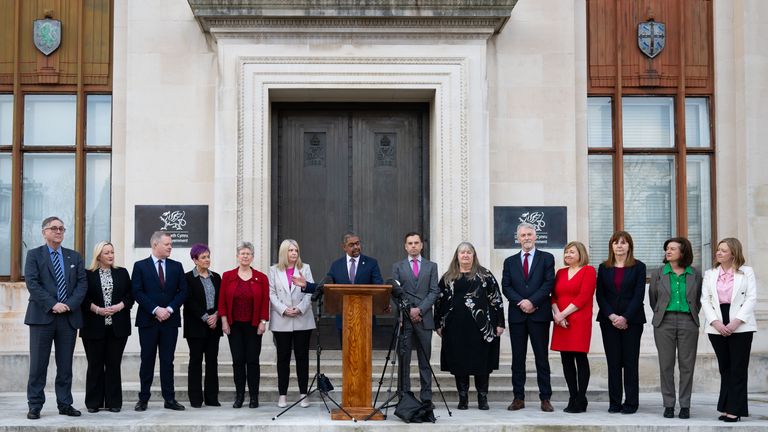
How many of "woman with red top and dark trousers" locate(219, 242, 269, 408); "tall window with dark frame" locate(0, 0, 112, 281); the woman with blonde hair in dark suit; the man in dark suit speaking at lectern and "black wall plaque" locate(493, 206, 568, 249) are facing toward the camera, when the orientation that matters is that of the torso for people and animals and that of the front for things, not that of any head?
5

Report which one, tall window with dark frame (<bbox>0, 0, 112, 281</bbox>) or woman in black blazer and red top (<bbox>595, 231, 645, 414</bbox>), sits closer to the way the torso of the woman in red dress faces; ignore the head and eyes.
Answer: the tall window with dark frame

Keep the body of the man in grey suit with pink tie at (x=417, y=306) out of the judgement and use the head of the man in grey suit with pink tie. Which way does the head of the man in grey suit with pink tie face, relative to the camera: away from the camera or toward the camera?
toward the camera

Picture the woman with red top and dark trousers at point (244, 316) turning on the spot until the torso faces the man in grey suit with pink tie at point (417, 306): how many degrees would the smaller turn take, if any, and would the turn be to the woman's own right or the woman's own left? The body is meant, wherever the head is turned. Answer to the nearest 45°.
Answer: approximately 90° to the woman's own left

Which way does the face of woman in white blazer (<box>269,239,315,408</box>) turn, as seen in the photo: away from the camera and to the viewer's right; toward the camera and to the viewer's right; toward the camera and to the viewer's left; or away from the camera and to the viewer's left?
toward the camera and to the viewer's right

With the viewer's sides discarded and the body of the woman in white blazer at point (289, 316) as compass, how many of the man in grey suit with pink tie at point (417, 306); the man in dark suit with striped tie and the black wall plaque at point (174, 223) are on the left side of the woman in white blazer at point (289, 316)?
1

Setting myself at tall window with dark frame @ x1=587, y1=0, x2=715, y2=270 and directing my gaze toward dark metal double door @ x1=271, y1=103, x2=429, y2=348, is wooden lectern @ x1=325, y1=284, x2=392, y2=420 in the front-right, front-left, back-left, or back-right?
front-left

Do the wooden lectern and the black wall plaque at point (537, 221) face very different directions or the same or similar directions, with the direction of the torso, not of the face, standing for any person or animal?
same or similar directions

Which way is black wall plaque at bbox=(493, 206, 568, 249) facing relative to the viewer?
toward the camera

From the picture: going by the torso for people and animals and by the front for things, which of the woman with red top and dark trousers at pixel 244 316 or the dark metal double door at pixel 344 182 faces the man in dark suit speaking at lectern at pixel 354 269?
the dark metal double door

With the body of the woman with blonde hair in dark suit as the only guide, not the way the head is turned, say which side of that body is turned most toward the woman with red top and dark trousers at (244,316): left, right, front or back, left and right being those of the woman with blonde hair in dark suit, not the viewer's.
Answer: left

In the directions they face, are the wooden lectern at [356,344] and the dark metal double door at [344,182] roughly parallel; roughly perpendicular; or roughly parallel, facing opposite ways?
roughly parallel

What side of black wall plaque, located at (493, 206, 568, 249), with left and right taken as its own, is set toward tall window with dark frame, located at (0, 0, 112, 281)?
right

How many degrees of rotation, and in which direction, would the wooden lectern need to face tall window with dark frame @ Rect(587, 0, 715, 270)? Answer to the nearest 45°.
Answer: approximately 135° to its left

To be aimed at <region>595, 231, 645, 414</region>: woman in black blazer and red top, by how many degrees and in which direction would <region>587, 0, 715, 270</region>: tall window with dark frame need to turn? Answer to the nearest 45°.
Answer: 0° — it already faces them

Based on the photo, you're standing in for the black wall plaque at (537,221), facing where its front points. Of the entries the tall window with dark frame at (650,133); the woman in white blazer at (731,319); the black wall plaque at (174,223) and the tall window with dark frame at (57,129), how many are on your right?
2

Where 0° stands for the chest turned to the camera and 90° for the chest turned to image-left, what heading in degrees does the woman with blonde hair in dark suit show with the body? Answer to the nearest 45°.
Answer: approximately 0°

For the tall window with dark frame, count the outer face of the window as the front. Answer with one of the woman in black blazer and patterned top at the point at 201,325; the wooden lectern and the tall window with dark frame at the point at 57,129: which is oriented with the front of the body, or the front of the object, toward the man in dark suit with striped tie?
the tall window with dark frame

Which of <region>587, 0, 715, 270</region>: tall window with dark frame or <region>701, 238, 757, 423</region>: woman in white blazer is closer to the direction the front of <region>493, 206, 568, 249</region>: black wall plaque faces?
the woman in white blazer

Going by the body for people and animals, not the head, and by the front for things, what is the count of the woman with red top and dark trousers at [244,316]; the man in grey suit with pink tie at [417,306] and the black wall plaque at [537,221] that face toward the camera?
3
